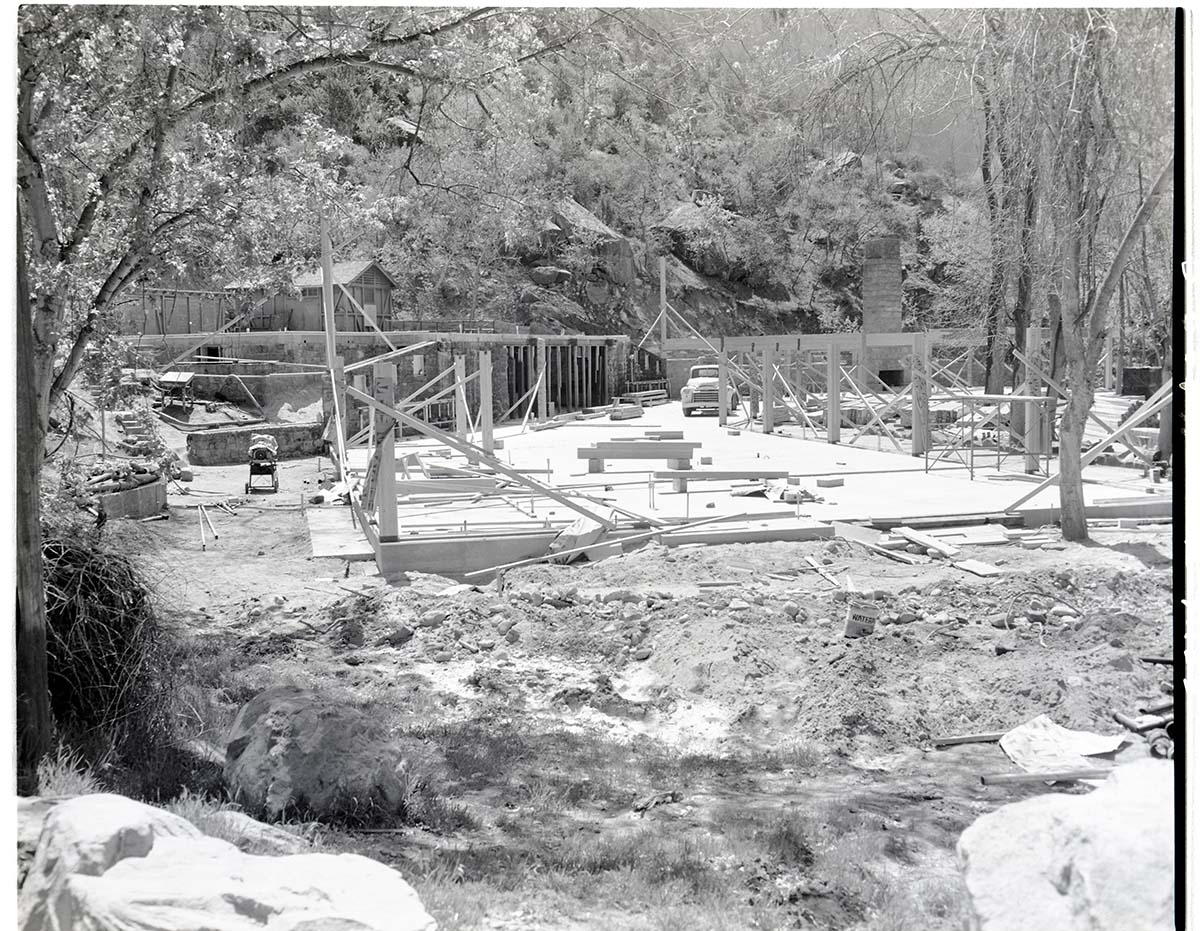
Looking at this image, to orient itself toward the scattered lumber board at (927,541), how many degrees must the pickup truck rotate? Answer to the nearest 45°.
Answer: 0° — it already faces it

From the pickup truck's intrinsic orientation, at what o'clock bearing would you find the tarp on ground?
The tarp on ground is roughly at 12 o'clock from the pickup truck.

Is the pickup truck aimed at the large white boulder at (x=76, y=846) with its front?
yes

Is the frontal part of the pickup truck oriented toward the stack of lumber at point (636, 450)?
yes

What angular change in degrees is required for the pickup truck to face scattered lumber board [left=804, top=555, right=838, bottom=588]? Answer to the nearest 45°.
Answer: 0° — it already faces it

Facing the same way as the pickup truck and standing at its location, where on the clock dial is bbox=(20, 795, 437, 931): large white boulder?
The large white boulder is roughly at 12 o'clock from the pickup truck.

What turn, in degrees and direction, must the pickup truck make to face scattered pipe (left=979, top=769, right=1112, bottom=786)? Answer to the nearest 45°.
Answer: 0° — it already faces it

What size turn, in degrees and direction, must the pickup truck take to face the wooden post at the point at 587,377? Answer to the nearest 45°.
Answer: approximately 135° to its right

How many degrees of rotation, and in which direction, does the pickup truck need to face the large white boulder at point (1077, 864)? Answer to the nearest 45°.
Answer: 0° — it already faces it

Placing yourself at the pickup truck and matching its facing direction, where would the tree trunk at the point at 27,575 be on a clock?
The tree trunk is roughly at 12 o'clock from the pickup truck.

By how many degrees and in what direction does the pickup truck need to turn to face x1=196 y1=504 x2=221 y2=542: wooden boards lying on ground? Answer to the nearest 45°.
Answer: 0° — it already faces it

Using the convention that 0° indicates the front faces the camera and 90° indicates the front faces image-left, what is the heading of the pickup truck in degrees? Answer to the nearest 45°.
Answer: approximately 0°
